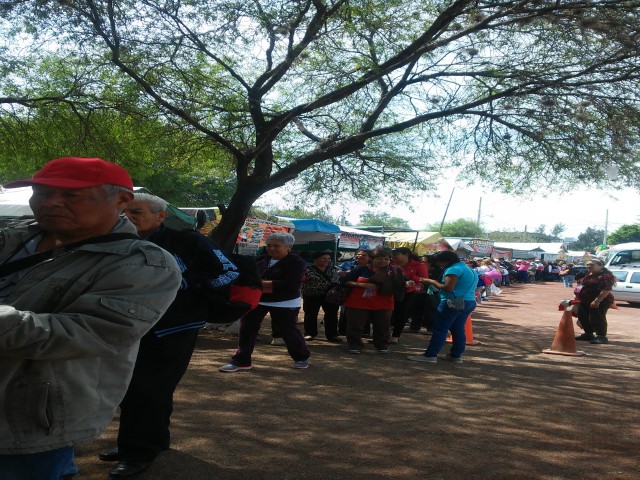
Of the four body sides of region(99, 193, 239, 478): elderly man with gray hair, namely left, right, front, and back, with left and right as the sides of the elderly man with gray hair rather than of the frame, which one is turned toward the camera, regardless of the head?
left

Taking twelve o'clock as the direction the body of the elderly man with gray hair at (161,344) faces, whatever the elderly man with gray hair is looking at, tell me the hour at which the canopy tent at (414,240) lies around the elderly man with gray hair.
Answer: The canopy tent is roughly at 4 o'clock from the elderly man with gray hair.

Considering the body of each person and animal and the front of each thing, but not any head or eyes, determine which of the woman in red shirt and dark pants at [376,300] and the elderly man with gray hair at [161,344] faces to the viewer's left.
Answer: the elderly man with gray hair

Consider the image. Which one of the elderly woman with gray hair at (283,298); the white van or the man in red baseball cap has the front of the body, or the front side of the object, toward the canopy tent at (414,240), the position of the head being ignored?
the white van

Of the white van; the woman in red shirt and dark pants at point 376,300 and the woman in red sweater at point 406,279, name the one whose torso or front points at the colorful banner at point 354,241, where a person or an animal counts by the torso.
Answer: the white van

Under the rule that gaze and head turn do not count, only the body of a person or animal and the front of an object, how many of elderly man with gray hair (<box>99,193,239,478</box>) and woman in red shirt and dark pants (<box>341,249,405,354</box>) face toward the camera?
1

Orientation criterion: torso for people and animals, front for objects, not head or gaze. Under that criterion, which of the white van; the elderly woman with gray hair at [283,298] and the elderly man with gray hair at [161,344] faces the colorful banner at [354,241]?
the white van

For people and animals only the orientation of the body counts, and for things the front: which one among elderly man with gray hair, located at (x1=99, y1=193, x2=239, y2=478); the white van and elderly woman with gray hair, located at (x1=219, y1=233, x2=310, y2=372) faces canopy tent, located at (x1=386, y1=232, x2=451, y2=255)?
the white van

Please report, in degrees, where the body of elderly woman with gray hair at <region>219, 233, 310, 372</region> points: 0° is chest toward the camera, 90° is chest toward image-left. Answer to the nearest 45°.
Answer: approximately 45°

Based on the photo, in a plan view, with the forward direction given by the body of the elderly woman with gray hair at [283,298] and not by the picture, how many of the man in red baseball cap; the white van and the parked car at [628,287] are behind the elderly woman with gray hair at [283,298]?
2

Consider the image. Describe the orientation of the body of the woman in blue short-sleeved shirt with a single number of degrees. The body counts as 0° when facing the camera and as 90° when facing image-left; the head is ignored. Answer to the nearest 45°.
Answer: approximately 90°
